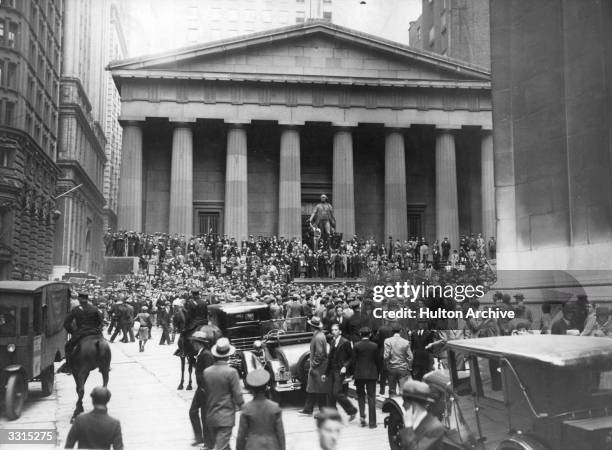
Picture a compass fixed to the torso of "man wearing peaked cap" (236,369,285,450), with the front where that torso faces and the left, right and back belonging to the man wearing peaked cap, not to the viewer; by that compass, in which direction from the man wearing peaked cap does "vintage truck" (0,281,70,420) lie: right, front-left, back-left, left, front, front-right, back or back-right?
front-left

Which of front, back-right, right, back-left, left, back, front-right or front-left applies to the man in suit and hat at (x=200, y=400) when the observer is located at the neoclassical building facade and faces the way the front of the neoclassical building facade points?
front

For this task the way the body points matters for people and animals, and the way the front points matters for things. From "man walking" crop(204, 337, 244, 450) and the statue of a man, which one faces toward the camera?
the statue of a man

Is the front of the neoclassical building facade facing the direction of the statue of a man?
yes

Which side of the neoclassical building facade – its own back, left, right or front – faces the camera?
front

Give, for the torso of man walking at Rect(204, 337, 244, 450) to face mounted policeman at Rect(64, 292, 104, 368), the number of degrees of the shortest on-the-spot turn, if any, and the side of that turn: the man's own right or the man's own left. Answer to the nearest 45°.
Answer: approximately 45° to the man's own left

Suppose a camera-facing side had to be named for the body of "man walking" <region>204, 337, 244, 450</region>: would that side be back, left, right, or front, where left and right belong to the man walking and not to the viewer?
back

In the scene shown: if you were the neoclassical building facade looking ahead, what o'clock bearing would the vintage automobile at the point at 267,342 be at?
The vintage automobile is roughly at 12 o'clock from the neoclassical building facade.

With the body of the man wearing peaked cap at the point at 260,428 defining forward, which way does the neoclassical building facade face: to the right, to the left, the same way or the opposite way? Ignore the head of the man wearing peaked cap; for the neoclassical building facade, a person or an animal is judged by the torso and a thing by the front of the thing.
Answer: the opposite way

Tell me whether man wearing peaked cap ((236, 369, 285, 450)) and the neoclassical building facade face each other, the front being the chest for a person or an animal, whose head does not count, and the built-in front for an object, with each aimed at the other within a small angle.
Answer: yes

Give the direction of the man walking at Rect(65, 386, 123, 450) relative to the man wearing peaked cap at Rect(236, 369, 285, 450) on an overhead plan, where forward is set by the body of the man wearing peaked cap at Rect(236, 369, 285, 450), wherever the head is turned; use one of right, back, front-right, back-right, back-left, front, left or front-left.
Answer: left

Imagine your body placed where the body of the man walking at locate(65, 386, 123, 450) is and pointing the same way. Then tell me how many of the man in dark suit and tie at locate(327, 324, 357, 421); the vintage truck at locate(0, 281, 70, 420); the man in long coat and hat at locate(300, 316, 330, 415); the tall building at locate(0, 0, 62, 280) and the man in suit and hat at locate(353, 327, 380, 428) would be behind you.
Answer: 0

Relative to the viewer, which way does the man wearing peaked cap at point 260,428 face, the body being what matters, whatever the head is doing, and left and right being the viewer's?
facing away from the viewer

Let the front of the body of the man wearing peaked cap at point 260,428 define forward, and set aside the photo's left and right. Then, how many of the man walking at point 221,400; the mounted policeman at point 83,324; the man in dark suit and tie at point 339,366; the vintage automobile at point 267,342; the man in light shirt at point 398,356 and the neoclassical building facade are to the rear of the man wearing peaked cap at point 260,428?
0
